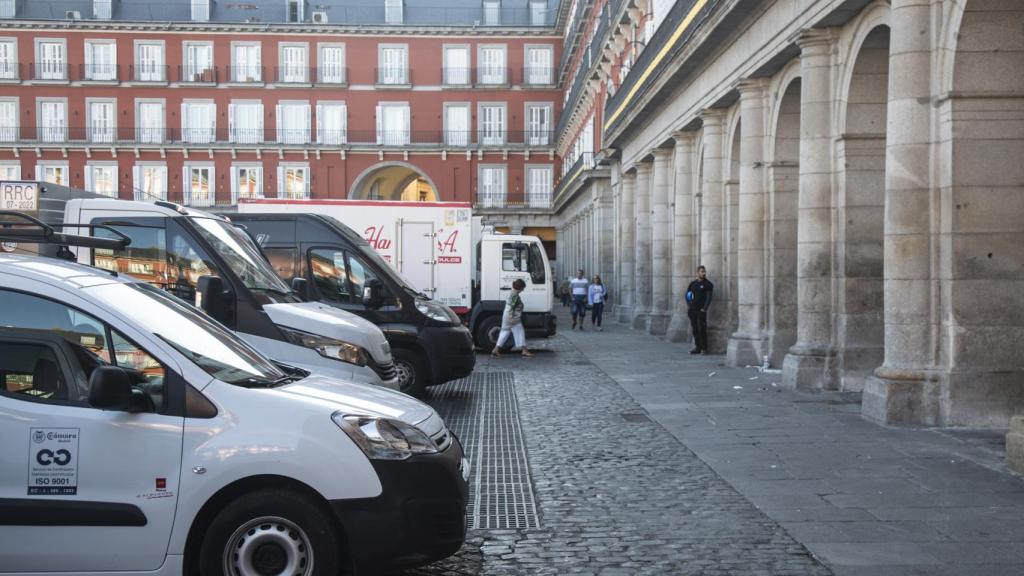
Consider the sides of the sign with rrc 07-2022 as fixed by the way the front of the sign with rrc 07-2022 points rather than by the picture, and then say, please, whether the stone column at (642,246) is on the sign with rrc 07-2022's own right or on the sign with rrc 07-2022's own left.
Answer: on the sign with rrc 07-2022's own left

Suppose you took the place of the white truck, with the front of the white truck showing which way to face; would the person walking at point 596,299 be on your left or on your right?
on your left

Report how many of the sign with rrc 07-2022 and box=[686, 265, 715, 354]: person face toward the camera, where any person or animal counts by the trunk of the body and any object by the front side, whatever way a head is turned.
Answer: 2

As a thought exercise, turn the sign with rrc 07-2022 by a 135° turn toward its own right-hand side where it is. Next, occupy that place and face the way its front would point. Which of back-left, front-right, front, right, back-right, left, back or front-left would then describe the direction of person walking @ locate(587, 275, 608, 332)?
right

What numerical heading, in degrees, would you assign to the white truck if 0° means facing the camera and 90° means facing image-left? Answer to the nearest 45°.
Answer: approximately 270°

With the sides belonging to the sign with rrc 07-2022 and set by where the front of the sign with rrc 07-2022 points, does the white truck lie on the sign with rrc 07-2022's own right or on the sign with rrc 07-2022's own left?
on the sign with rrc 07-2022's own left

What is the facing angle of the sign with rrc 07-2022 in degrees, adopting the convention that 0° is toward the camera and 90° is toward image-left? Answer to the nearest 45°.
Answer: approximately 0°

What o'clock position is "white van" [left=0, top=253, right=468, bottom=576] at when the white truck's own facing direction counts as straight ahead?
The white van is roughly at 3 o'clock from the white truck.

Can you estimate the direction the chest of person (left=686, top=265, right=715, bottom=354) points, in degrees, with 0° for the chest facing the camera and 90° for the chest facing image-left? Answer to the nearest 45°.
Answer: approximately 0°

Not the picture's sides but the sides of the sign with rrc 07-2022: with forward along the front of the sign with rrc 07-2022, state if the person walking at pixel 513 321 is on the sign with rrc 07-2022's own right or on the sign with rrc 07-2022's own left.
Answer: on the sign with rrc 07-2022's own left

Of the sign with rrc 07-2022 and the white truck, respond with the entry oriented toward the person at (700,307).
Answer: the white truck
